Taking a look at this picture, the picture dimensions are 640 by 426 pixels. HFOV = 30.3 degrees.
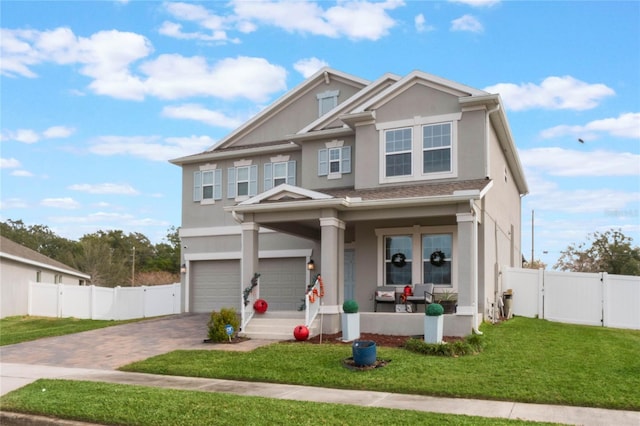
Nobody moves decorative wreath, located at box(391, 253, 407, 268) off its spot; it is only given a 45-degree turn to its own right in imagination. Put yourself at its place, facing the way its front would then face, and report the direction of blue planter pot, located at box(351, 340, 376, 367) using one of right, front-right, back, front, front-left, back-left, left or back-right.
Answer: front-left

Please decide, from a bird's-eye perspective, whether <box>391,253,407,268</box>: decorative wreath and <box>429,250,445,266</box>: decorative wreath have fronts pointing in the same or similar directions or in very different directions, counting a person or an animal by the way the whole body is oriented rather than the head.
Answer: same or similar directions

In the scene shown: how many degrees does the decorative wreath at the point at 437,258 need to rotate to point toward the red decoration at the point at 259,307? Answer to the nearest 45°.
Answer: approximately 90° to its right

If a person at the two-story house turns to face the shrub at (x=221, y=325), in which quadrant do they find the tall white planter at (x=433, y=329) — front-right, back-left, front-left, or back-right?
front-left

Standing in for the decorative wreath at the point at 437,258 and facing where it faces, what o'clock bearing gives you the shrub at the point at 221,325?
The shrub is roughly at 2 o'clock from the decorative wreath.

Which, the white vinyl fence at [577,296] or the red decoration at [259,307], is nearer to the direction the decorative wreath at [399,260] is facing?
the red decoration

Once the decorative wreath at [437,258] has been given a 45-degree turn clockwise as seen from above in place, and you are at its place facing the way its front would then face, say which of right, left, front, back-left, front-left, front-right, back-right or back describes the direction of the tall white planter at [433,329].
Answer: front-left

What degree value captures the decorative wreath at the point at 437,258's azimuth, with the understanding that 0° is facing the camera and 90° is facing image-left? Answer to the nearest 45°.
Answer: approximately 0°

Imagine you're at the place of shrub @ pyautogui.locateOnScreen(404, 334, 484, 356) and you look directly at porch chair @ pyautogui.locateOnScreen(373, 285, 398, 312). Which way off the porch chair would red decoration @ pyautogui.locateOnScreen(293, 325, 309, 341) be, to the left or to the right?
left

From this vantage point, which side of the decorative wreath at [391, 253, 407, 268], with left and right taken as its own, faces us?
front

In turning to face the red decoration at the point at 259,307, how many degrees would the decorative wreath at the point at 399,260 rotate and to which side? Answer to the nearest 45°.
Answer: approximately 45° to its right
